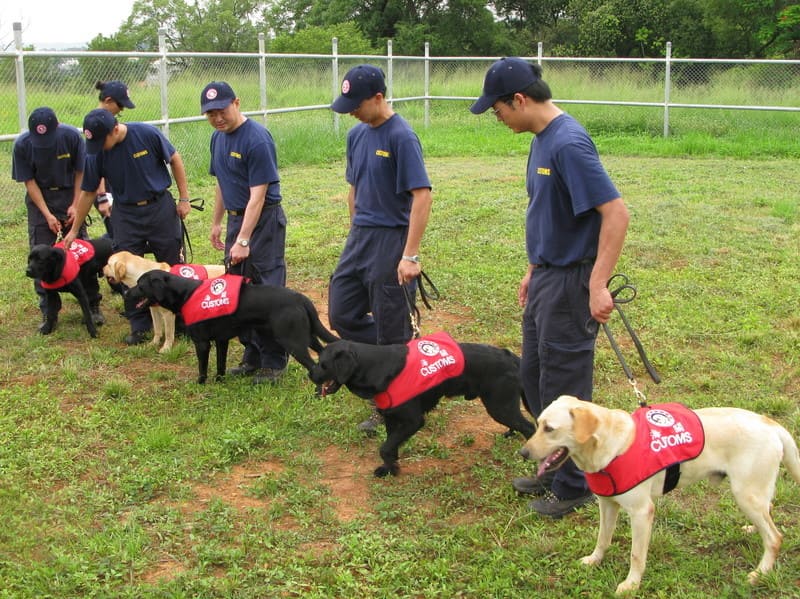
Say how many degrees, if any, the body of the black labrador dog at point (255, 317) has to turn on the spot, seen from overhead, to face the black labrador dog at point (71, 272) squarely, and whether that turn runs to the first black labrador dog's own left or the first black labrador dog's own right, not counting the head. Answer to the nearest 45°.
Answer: approximately 45° to the first black labrador dog's own right

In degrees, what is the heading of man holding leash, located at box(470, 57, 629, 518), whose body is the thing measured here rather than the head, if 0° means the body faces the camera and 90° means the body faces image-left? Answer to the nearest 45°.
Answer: approximately 90°

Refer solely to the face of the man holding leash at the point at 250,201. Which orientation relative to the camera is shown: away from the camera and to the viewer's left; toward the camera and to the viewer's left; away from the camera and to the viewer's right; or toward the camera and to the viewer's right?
toward the camera and to the viewer's left

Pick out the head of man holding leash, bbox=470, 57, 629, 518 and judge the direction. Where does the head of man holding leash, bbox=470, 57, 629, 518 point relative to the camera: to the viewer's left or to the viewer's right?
to the viewer's left

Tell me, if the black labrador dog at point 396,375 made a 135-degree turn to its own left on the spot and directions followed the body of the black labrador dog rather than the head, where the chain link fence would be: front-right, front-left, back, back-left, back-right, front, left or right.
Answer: back-left

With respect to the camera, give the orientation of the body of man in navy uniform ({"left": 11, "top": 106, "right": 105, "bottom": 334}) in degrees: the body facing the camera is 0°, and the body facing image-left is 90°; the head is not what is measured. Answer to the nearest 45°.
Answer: approximately 0°

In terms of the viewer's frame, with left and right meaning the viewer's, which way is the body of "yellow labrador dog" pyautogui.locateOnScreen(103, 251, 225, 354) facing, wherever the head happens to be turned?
facing to the left of the viewer
